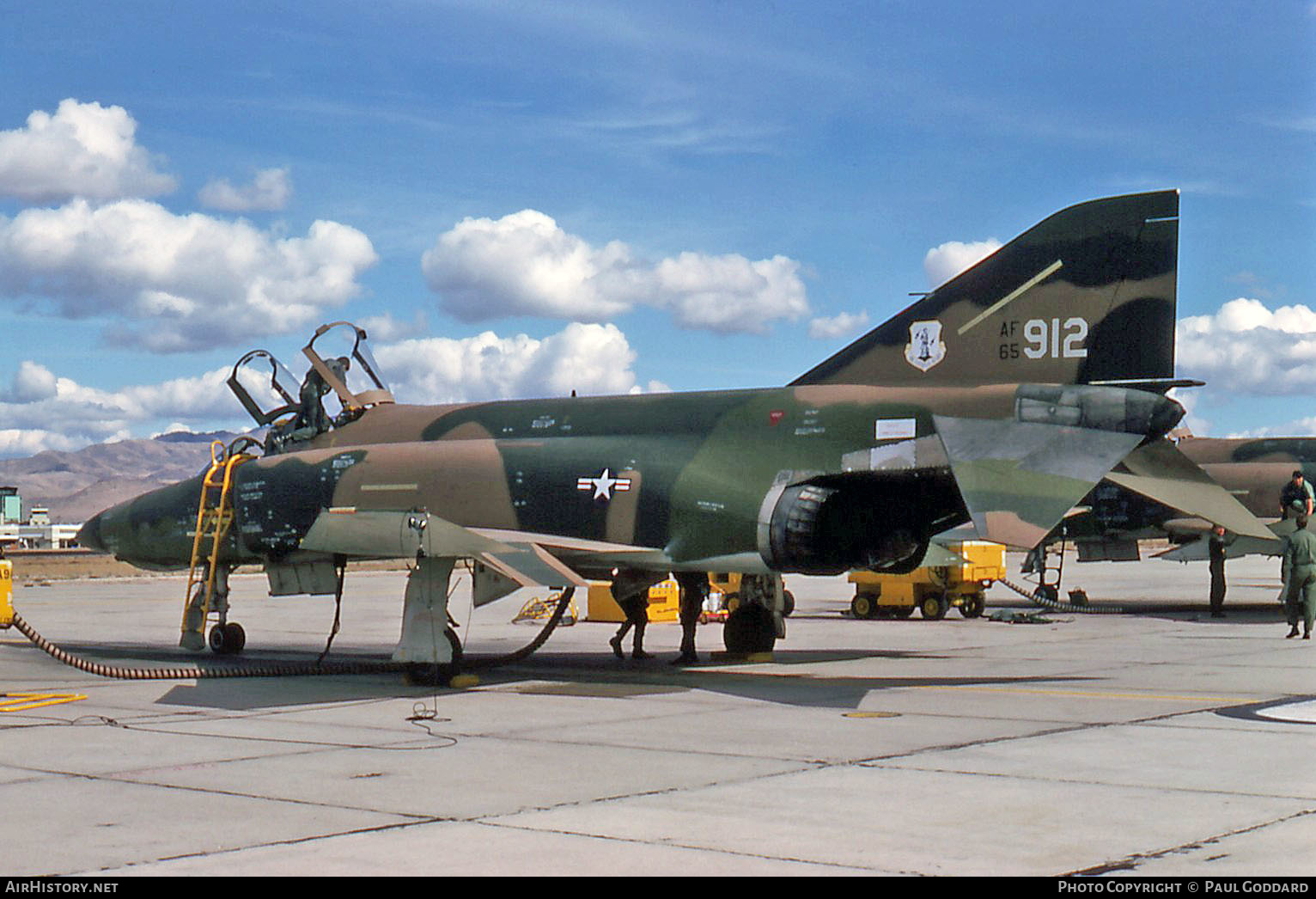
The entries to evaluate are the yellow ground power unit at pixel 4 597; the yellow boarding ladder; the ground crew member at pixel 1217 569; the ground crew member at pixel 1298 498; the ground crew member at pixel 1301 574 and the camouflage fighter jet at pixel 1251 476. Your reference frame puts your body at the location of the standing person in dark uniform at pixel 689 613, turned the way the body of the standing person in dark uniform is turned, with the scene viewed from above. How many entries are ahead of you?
2

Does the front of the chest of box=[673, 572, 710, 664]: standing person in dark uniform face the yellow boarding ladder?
yes

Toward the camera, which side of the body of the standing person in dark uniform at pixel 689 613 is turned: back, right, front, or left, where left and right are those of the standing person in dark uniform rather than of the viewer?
left

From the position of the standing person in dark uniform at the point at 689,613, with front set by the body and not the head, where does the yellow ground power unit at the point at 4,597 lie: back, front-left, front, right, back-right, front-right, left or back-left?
front

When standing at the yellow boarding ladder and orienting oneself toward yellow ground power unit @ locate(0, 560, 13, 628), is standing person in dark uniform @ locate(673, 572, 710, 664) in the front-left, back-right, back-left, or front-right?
back-left

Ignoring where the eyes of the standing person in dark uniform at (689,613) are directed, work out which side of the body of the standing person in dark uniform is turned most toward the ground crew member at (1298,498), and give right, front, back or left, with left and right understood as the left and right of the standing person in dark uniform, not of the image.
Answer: back

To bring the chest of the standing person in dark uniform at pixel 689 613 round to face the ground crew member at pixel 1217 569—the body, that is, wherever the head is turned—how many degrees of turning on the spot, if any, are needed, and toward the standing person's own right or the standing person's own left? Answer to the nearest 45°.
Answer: approximately 135° to the standing person's own right

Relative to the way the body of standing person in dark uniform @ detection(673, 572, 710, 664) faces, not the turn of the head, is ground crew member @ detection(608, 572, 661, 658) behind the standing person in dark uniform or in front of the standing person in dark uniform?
in front

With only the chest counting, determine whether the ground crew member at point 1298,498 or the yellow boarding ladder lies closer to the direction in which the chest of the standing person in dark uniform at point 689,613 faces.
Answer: the yellow boarding ladder

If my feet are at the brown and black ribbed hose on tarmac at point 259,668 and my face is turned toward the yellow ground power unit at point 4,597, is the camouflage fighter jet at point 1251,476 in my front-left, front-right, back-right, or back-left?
back-right

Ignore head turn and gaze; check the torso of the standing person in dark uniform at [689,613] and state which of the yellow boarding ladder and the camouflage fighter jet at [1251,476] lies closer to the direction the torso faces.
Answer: the yellow boarding ladder

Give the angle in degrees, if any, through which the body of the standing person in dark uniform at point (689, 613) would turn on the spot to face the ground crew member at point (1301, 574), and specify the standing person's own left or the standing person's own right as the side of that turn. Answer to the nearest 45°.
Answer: approximately 180°
